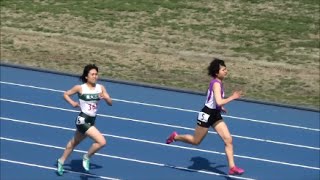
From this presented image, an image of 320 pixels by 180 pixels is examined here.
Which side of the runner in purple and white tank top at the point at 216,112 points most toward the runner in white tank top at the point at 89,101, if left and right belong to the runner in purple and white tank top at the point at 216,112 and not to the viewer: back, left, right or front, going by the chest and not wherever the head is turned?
back

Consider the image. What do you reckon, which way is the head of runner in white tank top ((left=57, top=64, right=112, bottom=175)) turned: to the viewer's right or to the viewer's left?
to the viewer's right

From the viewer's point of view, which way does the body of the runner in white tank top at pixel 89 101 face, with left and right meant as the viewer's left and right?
facing the viewer and to the right of the viewer

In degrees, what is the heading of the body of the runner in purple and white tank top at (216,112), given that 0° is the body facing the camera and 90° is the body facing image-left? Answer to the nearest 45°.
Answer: approximately 270°

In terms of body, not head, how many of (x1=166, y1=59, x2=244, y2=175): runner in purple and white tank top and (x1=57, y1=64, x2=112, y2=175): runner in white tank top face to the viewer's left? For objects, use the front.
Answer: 0

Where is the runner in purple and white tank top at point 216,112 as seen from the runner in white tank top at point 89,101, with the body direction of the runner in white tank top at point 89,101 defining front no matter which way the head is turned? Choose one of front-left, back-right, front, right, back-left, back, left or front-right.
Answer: front-left
